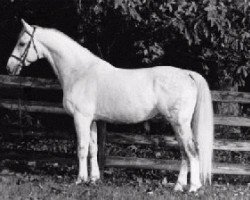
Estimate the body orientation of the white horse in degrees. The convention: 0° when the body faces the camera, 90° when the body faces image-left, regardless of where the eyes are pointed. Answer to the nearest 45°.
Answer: approximately 90°

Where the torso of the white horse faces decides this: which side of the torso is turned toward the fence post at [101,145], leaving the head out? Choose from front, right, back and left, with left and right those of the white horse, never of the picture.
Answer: right
